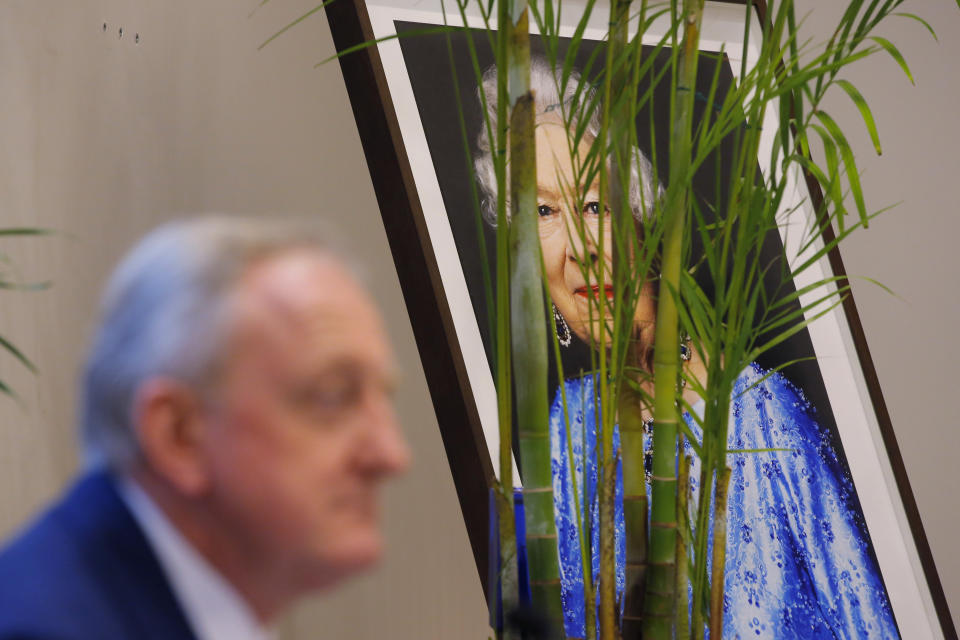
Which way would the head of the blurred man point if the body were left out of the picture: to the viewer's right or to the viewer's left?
to the viewer's right

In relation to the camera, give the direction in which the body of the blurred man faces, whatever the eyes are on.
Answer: to the viewer's right

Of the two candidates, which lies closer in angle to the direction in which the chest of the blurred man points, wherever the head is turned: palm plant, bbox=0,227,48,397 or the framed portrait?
the framed portrait

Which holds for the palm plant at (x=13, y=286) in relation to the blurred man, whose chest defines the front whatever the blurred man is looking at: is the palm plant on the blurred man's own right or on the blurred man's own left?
on the blurred man's own left
